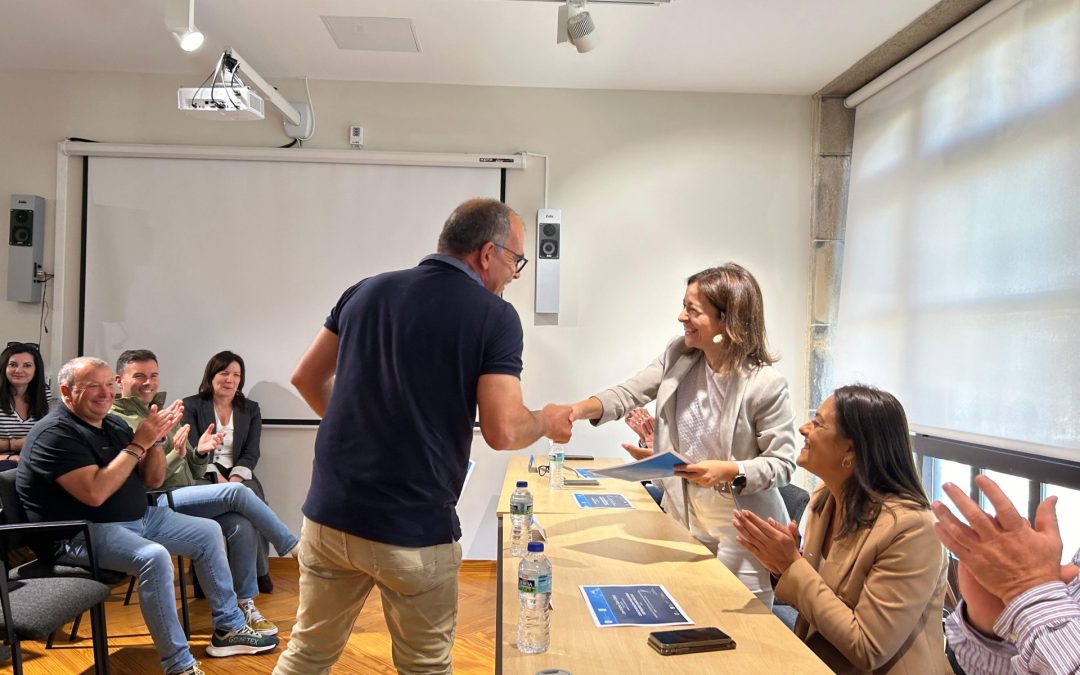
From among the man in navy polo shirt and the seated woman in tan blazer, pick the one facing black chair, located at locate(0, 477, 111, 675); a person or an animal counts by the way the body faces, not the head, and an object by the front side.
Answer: the seated woman in tan blazer

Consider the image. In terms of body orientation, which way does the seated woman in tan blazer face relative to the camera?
to the viewer's left

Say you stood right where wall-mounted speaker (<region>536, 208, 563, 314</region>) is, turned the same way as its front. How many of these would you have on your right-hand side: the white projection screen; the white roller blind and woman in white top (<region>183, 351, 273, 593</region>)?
2

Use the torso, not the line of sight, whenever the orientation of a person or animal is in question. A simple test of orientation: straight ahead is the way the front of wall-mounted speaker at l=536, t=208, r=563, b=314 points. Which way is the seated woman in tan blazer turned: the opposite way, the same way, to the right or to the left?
to the right

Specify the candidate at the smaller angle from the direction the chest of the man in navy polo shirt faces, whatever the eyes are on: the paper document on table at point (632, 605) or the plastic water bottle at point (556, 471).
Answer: the plastic water bottle

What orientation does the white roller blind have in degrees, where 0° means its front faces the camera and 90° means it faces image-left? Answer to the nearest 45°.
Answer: approximately 45°

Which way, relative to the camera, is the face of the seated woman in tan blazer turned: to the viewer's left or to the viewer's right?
to the viewer's left

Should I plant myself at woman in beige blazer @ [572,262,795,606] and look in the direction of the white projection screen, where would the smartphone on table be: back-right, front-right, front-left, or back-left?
back-left

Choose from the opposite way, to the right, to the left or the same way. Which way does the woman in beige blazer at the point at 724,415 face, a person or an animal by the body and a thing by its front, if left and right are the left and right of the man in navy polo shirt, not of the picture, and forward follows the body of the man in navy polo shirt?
the opposite way

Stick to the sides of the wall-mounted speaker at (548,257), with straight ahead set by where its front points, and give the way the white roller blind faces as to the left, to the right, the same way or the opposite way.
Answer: to the right

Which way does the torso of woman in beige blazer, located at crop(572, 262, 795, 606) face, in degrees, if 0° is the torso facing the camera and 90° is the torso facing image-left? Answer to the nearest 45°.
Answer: approximately 45°

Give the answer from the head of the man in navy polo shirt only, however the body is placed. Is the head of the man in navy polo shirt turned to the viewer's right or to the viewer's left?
to the viewer's right

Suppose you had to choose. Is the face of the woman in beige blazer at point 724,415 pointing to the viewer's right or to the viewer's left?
to the viewer's left

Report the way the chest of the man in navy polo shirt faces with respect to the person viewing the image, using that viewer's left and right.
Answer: facing away from the viewer and to the right of the viewer
